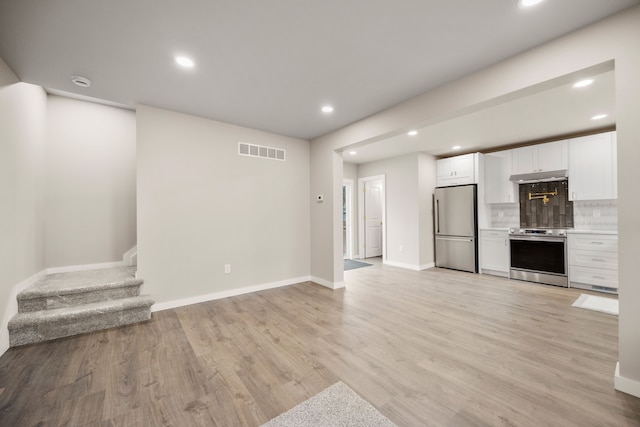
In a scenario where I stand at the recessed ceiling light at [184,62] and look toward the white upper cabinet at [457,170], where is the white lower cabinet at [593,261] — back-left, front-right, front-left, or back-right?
front-right

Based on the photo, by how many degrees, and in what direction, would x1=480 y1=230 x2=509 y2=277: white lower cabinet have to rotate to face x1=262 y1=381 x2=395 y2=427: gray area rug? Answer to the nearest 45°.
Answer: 0° — it already faces it

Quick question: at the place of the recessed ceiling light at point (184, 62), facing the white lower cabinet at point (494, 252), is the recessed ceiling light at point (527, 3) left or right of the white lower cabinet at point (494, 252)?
right

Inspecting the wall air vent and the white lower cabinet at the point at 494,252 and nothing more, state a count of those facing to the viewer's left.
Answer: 0

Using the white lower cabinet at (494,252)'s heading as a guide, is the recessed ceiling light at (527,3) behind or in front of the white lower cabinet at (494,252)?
in front

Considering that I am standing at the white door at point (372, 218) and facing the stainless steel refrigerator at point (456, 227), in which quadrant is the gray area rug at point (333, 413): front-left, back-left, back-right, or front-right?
front-right

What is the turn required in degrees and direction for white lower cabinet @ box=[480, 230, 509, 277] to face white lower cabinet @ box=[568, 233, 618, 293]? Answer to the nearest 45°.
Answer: approximately 90° to its left

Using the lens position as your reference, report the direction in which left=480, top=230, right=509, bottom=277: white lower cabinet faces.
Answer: facing the viewer

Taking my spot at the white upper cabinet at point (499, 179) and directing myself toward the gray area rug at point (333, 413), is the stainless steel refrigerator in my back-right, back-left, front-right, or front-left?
front-right

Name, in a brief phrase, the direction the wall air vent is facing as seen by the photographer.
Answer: facing the viewer and to the right of the viewer

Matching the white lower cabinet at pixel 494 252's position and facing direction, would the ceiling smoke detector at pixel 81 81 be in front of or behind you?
in front
